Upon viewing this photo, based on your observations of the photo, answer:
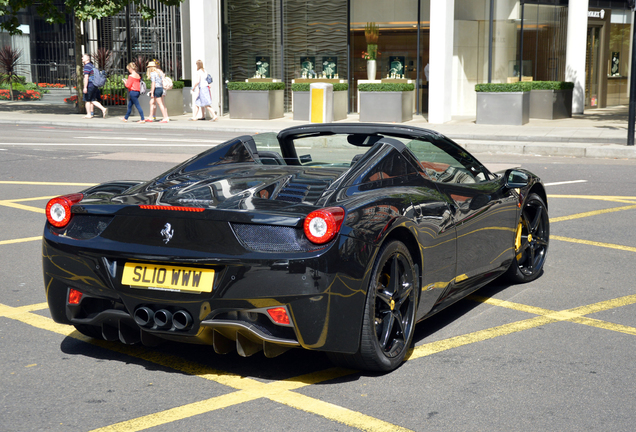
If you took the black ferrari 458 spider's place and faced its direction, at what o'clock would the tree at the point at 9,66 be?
The tree is roughly at 10 o'clock from the black ferrari 458 spider.

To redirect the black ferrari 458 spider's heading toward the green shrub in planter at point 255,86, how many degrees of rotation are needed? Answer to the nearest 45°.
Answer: approximately 45° to its left

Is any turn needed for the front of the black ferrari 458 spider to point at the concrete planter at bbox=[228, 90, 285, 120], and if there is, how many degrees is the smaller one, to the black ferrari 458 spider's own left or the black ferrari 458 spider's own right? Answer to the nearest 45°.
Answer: approximately 45° to the black ferrari 458 spider's own left

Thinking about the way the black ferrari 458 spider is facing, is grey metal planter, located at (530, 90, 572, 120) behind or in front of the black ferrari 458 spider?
in front

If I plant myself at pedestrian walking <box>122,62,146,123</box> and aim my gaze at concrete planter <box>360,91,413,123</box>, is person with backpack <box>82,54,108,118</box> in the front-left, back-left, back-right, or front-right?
back-left

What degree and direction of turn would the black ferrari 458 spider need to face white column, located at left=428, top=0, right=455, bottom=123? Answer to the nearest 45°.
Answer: approximately 45° to its left

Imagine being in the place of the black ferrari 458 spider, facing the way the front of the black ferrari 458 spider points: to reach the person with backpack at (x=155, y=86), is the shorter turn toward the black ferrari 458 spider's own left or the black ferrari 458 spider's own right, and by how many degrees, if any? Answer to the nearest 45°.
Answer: approximately 45° to the black ferrari 458 spider's own left

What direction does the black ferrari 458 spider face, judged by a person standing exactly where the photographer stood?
facing away from the viewer and to the right of the viewer

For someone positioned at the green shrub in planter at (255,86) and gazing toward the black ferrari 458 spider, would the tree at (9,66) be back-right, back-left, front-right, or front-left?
back-right
